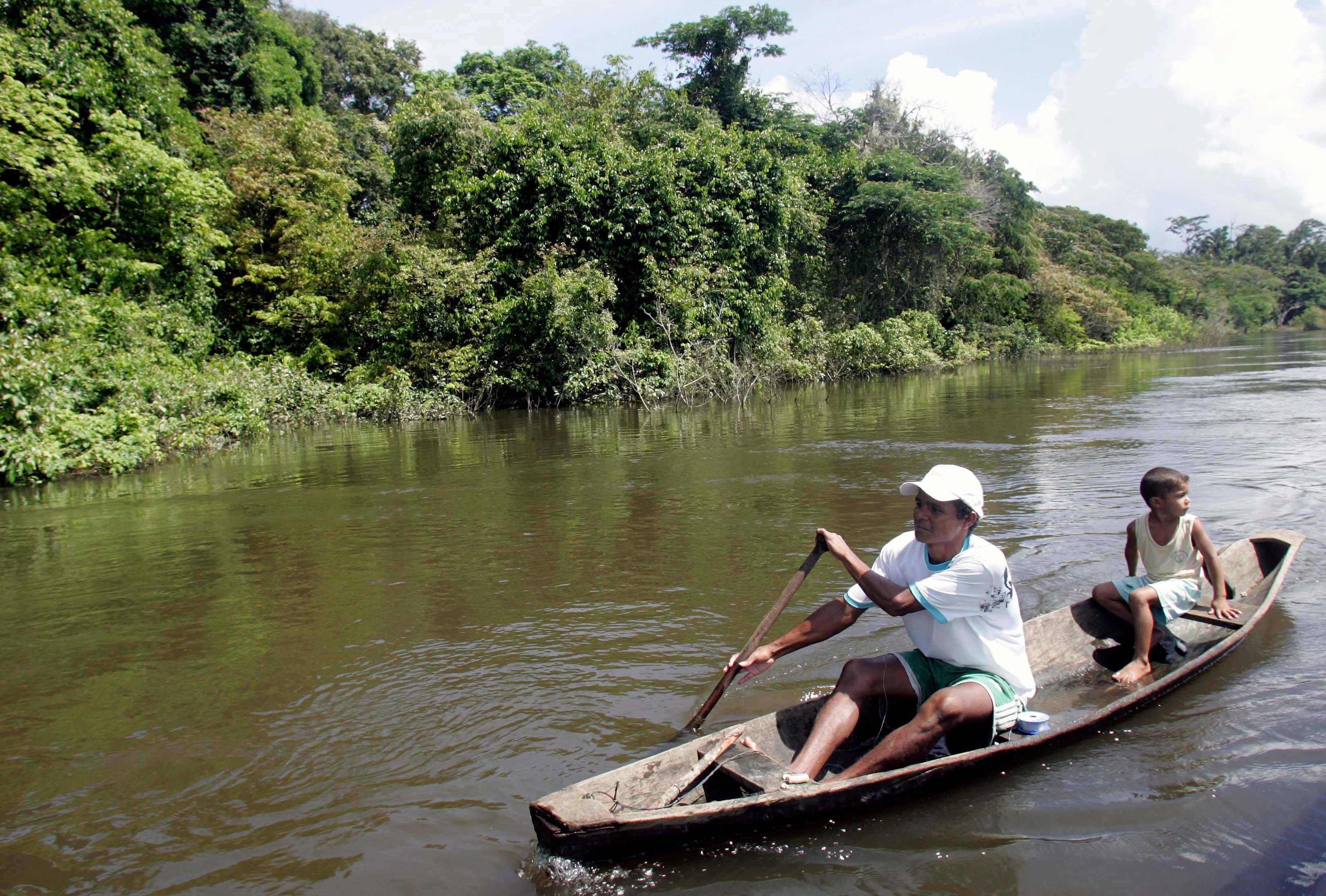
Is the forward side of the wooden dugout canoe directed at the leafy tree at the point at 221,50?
no

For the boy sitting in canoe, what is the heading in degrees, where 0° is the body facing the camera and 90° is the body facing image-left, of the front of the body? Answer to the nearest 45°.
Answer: approximately 45°

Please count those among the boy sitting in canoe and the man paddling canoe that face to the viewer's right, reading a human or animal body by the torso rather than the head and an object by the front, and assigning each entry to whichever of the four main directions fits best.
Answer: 0

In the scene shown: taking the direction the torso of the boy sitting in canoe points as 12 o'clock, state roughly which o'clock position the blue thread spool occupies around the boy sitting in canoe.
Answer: The blue thread spool is roughly at 11 o'clock from the boy sitting in canoe.

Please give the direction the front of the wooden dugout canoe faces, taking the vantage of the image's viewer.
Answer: facing the viewer and to the left of the viewer

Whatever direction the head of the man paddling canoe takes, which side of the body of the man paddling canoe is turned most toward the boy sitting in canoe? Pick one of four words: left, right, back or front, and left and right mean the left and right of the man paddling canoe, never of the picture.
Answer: back

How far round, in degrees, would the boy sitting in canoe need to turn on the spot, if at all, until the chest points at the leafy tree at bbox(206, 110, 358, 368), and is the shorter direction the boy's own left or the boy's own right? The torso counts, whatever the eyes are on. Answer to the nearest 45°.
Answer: approximately 90° to the boy's own right

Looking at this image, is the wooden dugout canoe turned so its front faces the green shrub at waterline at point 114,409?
no

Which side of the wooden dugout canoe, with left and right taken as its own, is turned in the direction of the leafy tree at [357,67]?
right

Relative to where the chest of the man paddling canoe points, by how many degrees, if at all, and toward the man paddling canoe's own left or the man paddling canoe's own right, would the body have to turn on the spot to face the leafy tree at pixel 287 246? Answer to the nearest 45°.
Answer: approximately 90° to the man paddling canoe's own right

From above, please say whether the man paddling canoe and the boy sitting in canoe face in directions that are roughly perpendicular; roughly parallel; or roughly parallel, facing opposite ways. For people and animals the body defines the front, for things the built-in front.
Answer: roughly parallel
